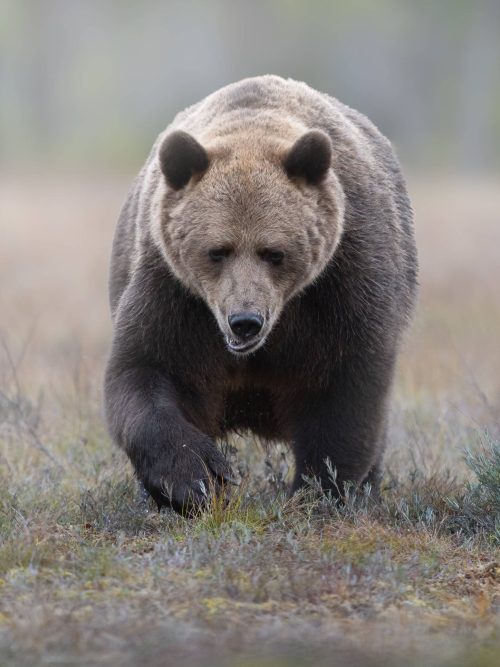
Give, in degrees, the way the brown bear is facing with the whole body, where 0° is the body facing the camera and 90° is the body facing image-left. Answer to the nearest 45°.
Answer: approximately 0°
